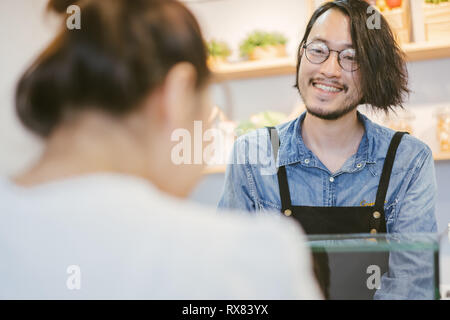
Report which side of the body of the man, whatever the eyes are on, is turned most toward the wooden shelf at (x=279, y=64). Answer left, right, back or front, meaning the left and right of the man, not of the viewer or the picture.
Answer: back

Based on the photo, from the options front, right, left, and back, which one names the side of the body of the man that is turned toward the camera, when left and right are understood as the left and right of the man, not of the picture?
front

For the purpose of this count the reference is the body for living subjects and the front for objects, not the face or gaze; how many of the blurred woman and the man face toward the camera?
1

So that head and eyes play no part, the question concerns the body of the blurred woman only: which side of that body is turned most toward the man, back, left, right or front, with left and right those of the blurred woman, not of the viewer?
front

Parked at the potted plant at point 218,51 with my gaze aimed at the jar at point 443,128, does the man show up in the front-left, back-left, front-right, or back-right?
front-right

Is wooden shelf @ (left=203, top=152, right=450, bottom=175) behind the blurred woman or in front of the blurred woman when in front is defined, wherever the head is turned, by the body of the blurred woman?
in front

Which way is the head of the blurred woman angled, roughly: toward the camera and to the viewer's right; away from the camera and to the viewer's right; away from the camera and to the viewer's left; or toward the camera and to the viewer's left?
away from the camera and to the viewer's right

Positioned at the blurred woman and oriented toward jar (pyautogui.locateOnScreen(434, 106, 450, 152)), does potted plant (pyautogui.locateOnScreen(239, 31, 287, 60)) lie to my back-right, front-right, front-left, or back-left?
front-left

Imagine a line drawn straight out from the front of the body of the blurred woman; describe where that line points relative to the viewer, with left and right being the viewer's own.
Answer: facing away from the viewer and to the right of the viewer

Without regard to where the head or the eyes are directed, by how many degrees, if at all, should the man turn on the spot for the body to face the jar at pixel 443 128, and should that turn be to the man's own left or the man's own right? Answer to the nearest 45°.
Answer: approximately 135° to the man's own left

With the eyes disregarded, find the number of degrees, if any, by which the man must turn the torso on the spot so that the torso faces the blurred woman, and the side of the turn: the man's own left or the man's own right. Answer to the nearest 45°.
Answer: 0° — they already face them

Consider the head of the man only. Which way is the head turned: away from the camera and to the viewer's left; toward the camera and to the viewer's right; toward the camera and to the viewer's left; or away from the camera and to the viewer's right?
toward the camera and to the viewer's left

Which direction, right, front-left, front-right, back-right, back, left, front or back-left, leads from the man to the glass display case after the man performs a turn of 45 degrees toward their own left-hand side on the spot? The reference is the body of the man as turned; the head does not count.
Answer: front-right
